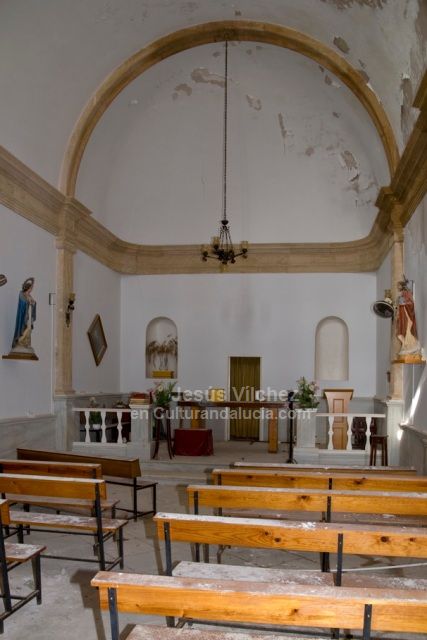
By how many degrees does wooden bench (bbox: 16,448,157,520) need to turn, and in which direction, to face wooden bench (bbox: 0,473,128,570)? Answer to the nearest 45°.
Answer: approximately 135° to its right

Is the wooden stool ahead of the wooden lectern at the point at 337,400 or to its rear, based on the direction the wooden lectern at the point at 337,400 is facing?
ahead

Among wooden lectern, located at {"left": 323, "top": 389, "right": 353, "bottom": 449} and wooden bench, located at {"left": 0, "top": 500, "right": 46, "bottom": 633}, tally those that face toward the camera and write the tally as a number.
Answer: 1

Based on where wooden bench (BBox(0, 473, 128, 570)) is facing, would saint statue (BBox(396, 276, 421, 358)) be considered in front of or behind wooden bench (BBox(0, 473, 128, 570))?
in front

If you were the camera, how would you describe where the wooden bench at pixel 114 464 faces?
facing away from the viewer and to the right of the viewer

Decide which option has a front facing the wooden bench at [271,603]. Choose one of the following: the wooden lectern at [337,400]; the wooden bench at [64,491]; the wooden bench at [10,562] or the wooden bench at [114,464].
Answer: the wooden lectern

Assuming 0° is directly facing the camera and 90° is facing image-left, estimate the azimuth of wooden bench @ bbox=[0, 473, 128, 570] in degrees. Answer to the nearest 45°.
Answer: approximately 225°

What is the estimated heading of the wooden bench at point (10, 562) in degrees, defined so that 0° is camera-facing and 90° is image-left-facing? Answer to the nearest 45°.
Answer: approximately 225°

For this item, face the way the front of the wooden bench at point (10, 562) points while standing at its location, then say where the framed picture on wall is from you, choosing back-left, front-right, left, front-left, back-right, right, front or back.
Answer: front-left

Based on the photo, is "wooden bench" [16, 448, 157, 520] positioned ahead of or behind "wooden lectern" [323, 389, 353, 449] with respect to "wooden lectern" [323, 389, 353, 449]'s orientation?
ahead
